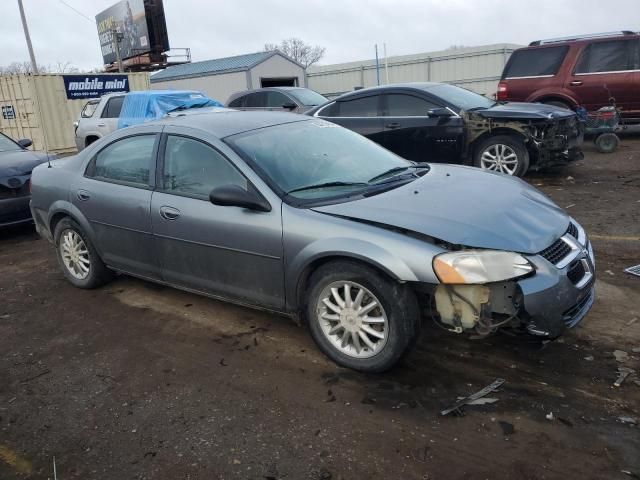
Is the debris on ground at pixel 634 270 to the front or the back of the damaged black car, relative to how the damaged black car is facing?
to the front

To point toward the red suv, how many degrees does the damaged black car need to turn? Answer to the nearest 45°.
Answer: approximately 90° to its left

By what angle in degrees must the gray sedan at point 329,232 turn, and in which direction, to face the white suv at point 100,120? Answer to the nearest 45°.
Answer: approximately 180°

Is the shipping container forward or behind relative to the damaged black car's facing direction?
behind

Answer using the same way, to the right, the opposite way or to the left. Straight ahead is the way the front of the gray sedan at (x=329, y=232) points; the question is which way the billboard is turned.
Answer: to the right

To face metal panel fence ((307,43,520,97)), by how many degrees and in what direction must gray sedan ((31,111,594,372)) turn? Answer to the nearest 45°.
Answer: approximately 135° to its left

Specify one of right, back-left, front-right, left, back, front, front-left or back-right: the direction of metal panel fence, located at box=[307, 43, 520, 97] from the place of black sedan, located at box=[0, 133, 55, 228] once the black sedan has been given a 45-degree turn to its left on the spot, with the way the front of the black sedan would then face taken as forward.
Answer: front-left

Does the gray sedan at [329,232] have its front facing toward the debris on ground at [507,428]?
yes

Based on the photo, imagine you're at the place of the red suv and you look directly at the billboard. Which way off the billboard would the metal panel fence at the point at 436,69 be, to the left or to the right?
right

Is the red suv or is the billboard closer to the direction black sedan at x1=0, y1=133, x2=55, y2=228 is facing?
the red suv

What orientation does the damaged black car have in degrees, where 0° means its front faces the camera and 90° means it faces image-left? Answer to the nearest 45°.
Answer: approximately 315°

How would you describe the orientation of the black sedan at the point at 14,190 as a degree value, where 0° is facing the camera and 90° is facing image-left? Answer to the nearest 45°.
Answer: approximately 315°

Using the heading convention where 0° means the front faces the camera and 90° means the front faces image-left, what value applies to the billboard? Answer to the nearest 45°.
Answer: approximately 45°

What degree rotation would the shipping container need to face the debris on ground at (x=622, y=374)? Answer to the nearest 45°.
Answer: approximately 45° to its left

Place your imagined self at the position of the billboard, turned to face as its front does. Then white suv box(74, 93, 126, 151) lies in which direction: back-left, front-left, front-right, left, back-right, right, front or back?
front-left

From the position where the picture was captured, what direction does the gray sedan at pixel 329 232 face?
facing the viewer and to the right of the viewer

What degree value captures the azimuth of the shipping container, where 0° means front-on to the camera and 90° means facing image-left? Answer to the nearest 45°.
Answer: approximately 45°
